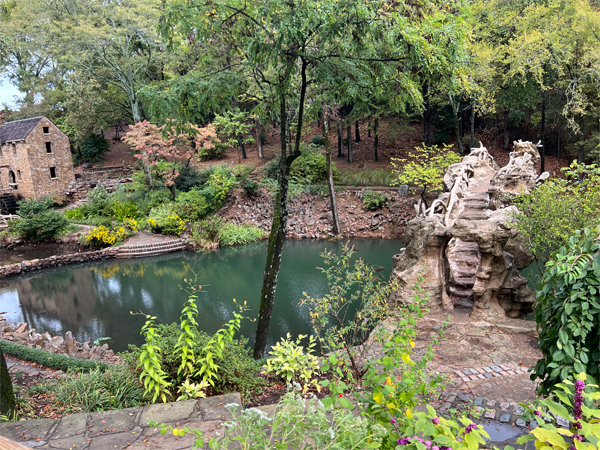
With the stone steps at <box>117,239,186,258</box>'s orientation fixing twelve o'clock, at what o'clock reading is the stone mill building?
The stone mill building is roughly at 5 o'clock from the stone steps.

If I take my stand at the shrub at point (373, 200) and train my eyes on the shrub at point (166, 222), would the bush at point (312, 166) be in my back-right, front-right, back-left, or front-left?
front-right

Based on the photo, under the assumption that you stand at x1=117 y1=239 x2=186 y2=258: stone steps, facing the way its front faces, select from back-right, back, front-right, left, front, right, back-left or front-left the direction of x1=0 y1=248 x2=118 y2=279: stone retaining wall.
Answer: right

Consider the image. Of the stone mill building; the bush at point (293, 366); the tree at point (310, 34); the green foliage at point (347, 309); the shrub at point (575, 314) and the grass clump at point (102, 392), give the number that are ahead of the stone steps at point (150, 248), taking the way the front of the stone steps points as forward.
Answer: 5

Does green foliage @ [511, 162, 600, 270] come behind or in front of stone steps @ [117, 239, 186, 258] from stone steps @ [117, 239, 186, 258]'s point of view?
in front

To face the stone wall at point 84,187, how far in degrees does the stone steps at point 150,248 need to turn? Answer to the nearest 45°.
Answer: approximately 180°

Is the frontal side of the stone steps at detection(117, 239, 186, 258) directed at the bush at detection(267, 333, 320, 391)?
yes

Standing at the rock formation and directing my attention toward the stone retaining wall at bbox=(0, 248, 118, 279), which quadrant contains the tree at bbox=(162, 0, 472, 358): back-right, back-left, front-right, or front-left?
front-left

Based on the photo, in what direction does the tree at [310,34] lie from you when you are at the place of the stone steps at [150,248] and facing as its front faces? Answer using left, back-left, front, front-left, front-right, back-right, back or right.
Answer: front

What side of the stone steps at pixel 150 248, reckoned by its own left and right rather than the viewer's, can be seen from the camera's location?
front

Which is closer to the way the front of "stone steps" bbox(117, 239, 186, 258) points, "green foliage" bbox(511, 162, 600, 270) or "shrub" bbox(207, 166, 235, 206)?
the green foliage

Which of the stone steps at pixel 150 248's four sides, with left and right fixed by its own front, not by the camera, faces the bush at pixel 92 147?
back

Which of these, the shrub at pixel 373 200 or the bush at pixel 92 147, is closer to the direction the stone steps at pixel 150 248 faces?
the shrub

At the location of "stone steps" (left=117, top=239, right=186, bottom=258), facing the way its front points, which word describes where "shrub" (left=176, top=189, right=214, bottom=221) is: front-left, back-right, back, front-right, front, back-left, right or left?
back-left

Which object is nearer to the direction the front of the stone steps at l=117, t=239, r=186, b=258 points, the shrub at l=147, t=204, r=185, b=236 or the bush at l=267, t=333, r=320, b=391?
the bush
